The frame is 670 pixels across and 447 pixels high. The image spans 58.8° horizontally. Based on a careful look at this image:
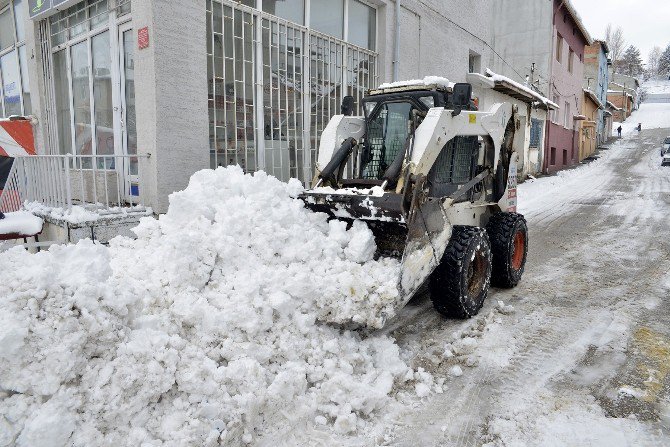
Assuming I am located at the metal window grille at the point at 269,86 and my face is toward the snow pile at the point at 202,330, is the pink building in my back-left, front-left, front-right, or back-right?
back-left

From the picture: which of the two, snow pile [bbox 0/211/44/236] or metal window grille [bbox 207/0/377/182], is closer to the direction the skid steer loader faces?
the snow pile

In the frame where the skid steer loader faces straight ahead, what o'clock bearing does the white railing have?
The white railing is roughly at 2 o'clock from the skid steer loader.

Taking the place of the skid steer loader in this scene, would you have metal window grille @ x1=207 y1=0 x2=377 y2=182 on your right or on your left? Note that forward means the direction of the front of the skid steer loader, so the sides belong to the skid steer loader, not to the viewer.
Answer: on your right

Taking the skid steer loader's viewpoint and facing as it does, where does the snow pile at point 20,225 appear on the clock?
The snow pile is roughly at 1 o'clock from the skid steer loader.

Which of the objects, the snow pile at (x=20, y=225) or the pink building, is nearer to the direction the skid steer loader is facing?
the snow pile

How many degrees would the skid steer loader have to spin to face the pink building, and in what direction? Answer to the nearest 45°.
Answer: approximately 135° to its right

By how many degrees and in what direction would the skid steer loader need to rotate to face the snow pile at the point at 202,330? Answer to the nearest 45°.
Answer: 0° — it already faces it

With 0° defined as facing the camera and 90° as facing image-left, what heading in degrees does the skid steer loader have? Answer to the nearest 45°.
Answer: approximately 45°
